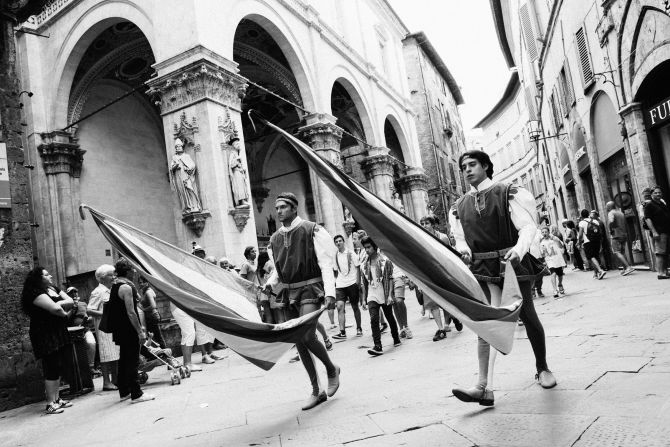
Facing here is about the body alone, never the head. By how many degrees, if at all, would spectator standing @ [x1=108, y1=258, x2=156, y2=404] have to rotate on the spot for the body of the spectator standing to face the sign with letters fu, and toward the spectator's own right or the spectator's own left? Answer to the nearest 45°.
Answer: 0° — they already face it

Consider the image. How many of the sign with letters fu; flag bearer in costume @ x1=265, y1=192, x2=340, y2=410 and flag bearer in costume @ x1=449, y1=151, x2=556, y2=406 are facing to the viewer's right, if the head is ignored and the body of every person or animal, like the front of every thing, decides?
0

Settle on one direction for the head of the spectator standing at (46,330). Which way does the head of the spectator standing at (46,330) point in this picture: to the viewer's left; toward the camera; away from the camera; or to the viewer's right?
to the viewer's right

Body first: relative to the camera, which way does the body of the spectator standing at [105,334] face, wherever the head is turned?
to the viewer's right

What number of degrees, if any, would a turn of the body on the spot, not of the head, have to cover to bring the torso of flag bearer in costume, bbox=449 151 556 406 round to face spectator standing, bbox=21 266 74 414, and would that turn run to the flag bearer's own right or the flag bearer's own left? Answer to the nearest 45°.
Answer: approximately 45° to the flag bearer's own right

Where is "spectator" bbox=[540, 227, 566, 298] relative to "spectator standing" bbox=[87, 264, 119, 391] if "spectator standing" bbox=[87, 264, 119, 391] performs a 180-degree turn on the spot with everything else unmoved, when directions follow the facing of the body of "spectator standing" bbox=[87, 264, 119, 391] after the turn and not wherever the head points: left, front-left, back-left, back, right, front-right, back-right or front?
back

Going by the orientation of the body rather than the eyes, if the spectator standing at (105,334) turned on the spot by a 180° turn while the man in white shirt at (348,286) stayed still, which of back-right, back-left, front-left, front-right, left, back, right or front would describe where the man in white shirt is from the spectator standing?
back

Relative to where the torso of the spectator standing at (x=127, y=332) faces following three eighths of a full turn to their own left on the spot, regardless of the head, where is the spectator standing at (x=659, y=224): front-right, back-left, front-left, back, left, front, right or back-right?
back-right

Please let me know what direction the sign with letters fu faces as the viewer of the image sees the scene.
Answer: facing the viewer and to the left of the viewer

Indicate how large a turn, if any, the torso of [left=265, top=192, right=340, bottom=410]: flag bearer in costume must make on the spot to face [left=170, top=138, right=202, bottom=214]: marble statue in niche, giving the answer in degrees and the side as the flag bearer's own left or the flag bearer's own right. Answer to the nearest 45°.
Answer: approximately 135° to the flag bearer's own right

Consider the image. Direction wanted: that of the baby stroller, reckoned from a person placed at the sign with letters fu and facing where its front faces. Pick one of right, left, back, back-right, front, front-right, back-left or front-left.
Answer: front

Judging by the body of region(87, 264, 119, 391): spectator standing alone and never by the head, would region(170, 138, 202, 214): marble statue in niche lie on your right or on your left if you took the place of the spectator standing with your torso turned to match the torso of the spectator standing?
on your left
